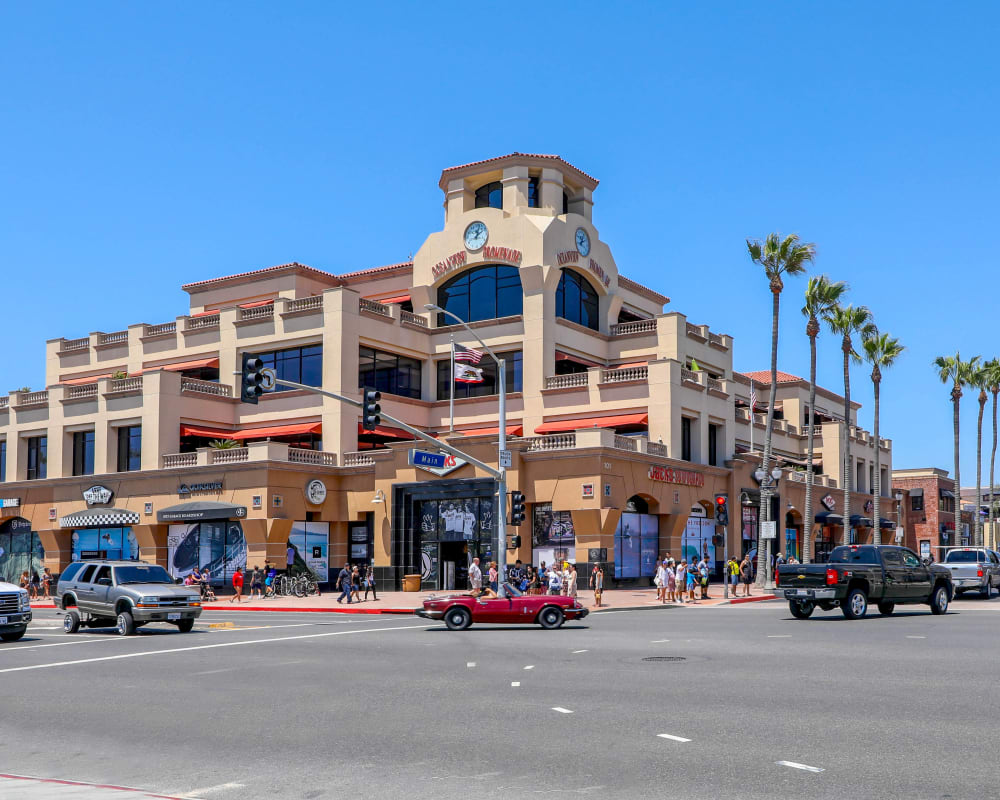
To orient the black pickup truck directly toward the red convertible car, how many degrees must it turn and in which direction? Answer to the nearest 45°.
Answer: approximately 180°

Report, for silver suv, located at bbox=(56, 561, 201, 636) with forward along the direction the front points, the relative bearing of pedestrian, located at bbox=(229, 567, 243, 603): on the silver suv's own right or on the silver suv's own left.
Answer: on the silver suv's own left

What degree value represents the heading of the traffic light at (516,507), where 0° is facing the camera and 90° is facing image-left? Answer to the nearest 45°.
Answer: approximately 315°

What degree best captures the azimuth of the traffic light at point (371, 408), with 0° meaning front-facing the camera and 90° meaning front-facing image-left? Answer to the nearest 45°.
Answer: approximately 315°

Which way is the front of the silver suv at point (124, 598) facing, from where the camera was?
facing the viewer and to the right of the viewer

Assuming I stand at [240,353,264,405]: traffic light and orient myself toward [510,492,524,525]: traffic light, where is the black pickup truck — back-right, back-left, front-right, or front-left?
front-right

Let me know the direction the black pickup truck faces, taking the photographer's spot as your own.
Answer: facing away from the viewer and to the right of the viewer

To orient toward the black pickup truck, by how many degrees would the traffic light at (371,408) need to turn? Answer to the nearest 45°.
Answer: approximately 45° to its left
